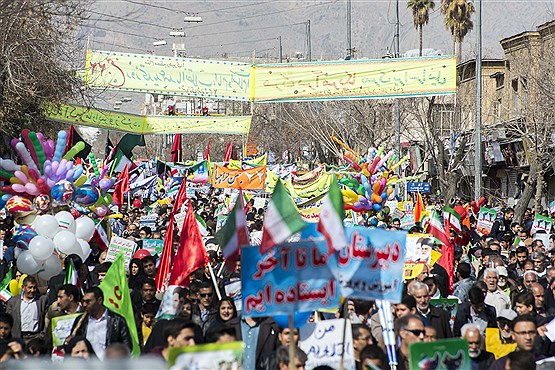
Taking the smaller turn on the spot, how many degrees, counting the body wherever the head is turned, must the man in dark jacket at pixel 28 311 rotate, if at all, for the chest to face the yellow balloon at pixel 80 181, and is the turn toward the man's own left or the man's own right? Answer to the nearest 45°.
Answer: approximately 180°

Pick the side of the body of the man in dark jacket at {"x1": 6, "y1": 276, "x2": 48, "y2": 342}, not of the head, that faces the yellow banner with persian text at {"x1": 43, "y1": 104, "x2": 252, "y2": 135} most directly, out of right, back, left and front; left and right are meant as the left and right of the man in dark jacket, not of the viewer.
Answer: back

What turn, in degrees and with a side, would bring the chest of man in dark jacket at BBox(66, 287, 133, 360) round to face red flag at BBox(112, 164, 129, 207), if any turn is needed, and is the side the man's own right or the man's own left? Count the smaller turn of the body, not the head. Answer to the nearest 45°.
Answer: approximately 135° to the man's own right

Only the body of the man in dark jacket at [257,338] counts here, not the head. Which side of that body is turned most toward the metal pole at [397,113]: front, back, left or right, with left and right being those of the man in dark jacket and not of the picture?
back

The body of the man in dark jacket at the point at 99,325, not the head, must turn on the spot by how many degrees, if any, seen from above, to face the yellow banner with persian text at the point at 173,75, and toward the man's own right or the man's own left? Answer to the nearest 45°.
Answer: approximately 135° to the man's own right

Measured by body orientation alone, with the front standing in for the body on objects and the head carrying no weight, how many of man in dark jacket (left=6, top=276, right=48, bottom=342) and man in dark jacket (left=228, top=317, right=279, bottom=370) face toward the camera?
2

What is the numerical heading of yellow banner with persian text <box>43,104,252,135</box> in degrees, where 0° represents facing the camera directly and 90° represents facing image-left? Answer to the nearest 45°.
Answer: approximately 0°

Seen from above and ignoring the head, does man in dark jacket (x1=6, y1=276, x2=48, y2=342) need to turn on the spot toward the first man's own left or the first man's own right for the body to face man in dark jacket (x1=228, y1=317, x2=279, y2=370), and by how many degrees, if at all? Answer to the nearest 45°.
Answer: approximately 45° to the first man's own left

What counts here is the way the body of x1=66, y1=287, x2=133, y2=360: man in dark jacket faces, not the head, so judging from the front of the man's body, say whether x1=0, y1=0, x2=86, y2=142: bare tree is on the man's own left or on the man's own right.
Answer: on the man's own right

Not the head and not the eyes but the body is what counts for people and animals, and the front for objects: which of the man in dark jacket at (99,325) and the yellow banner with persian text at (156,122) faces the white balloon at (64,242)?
the yellow banner with persian text

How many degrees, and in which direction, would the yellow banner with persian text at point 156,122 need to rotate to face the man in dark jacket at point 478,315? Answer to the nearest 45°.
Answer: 0° — it already faces them

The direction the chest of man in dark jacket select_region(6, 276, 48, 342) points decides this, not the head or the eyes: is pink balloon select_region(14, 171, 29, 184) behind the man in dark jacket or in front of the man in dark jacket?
behind

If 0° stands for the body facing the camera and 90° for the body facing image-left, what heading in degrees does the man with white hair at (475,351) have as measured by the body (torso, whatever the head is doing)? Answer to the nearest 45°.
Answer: approximately 45°
